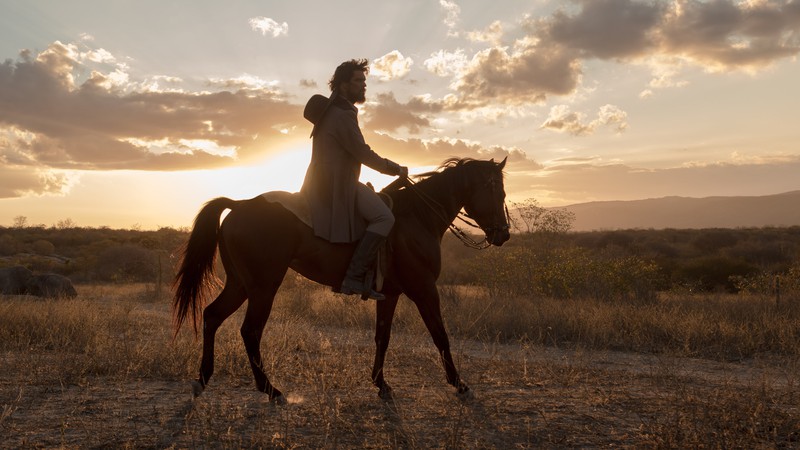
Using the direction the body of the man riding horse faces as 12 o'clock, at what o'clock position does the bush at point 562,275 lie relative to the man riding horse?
The bush is roughly at 10 o'clock from the man riding horse.

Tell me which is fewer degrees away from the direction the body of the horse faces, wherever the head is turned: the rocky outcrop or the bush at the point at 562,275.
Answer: the bush

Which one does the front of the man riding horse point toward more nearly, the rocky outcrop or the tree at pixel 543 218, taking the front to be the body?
the tree

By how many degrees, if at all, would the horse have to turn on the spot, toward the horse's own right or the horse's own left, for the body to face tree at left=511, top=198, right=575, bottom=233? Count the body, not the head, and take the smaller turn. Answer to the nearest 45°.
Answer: approximately 45° to the horse's own left

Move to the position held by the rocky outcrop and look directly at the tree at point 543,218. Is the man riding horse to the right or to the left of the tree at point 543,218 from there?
right

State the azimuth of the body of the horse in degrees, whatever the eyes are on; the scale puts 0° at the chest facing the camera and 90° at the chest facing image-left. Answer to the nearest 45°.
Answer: approximately 270°

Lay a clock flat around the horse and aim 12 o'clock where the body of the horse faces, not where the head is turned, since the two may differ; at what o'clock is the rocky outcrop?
The rocky outcrop is roughly at 8 o'clock from the horse.

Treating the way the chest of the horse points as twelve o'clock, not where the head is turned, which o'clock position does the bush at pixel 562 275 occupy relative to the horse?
The bush is roughly at 10 o'clock from the horse.

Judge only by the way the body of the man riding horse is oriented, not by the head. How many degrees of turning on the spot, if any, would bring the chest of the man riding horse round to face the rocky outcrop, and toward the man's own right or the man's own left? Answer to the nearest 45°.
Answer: approximately 135° to the man's own left

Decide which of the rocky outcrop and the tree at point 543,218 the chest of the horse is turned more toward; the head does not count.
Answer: the tree

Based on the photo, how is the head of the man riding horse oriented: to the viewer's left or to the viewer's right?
to the viewer's right

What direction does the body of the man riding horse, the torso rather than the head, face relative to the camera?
to the viewer's right
